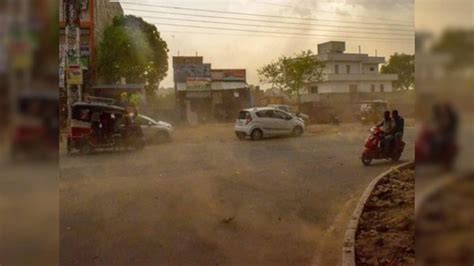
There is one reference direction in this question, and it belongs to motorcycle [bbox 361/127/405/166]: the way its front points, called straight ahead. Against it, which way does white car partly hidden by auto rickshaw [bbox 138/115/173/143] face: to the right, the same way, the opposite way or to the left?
the opposite way

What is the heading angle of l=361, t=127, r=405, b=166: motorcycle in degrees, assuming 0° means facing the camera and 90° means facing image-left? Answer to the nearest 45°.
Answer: approximately 45°

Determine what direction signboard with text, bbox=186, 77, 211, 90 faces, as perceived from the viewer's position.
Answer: facing the viewer

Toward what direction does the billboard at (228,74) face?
toward the camera

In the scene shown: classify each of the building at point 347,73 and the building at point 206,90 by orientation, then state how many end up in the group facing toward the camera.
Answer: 2

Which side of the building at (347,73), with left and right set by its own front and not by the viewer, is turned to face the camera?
front

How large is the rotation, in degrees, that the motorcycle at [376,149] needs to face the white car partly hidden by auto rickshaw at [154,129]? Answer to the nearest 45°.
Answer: approximately 45° to its right

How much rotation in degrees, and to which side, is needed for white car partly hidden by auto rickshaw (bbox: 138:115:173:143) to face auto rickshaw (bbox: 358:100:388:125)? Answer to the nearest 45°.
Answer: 0° — it already faces it

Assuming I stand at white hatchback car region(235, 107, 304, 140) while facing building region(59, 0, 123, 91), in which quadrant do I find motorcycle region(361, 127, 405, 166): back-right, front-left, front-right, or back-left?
back-left

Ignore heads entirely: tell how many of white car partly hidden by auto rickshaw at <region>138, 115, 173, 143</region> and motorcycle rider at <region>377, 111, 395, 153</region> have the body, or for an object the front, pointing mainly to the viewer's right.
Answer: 1

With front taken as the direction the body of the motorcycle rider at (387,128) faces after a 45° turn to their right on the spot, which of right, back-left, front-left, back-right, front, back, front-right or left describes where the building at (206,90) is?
front

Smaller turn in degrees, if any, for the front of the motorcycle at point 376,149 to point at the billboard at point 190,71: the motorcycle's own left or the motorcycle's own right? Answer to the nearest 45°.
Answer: approximately 45° to the motorcycle's own right
